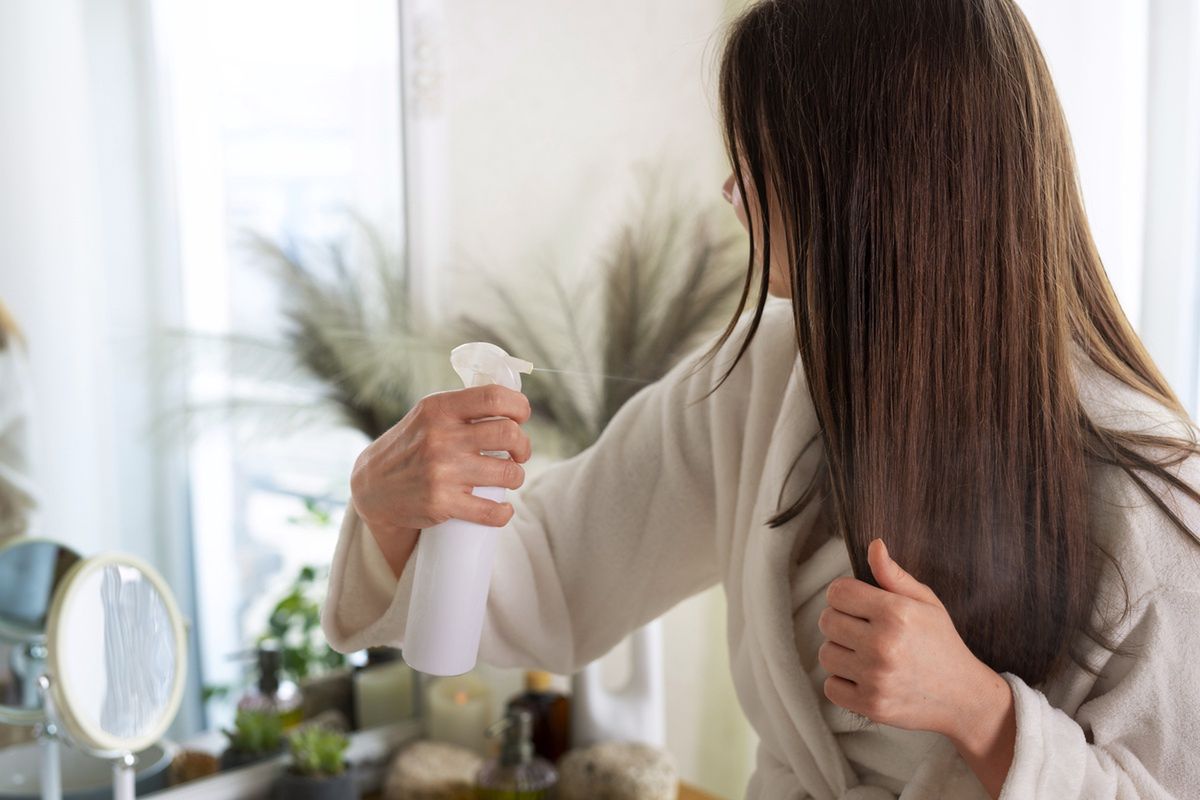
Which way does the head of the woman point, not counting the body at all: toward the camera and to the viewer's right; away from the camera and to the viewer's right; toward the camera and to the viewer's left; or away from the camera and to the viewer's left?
away from the camera and to the viewer's left

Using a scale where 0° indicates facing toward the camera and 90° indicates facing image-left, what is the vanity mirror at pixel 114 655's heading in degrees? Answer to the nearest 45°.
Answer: approximately 315°
